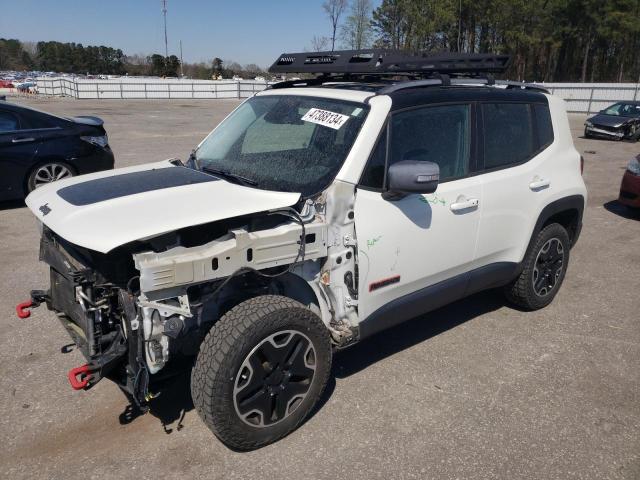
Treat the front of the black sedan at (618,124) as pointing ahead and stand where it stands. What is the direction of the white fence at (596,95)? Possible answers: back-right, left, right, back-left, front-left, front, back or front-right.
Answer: back-right

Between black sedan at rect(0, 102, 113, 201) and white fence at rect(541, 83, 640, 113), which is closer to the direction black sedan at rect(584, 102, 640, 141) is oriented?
the black sedan

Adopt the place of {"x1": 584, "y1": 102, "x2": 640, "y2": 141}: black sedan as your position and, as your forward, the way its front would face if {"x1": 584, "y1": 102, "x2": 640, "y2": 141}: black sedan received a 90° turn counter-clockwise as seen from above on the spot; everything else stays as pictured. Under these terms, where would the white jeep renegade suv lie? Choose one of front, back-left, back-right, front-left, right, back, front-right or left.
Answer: front-right

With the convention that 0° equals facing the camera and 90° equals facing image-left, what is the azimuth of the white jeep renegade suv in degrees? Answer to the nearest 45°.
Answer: approximately 45°

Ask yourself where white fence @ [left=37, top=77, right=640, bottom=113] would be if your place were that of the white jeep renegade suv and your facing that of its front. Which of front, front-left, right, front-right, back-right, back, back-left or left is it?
back-right

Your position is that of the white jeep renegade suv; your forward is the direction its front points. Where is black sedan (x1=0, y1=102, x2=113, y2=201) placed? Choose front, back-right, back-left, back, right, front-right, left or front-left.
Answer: right

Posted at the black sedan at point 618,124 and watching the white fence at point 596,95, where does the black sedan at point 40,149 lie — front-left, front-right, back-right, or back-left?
back-left

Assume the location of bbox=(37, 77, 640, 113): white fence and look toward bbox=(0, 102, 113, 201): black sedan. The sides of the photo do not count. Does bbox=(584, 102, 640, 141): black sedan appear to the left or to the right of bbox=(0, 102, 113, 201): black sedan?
left
